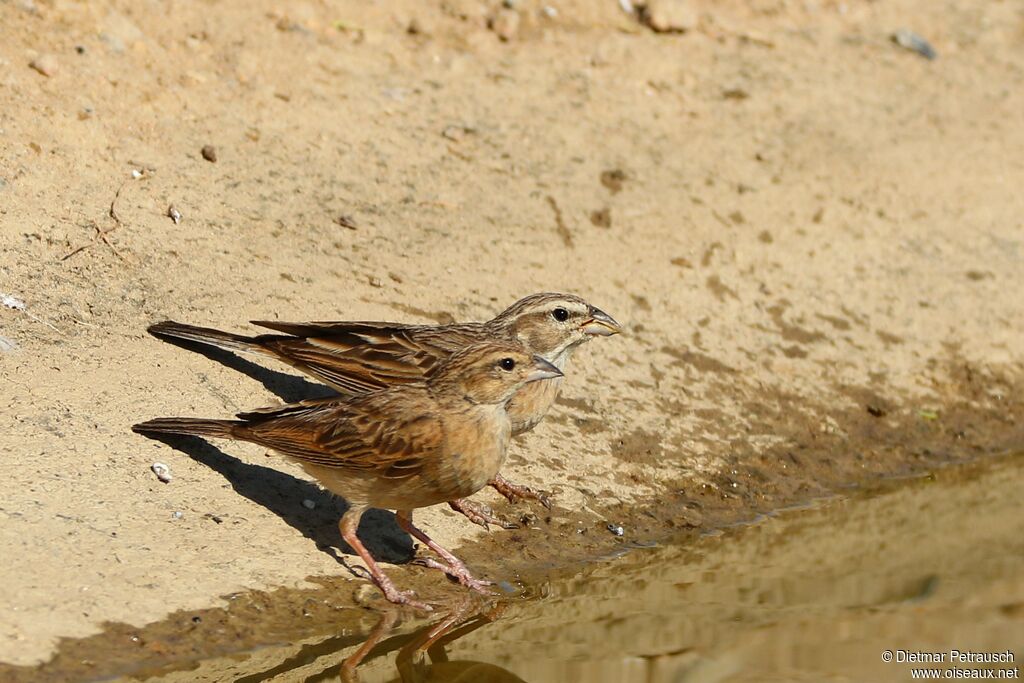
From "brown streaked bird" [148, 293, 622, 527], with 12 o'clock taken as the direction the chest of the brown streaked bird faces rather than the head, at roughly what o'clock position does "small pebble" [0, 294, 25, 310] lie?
The small pebble is roughly at 6 o'clock from the brown streaked bird.

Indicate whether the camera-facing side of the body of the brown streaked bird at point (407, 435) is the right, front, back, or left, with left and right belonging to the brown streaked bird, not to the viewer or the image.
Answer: right

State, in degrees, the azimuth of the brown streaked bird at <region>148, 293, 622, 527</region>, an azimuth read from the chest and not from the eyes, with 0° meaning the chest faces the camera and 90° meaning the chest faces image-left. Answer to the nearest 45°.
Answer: approximately 270°

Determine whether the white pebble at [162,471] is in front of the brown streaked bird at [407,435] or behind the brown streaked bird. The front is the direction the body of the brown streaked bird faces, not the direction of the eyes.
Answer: behind

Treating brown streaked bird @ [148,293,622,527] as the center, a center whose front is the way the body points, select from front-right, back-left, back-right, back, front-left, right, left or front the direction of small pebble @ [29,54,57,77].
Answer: back-left

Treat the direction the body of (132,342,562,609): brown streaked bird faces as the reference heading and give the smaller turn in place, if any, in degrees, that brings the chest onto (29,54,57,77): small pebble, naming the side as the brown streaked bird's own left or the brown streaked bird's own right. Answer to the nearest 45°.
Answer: approximately 135° to the brown streaked bird's own left

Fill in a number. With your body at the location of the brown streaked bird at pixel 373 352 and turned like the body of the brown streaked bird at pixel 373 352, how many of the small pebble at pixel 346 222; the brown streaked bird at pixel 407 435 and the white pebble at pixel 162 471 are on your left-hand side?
1

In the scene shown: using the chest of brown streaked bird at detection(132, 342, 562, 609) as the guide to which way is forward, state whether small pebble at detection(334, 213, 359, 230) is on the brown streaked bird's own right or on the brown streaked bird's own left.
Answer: on the brown streaked bird's own left

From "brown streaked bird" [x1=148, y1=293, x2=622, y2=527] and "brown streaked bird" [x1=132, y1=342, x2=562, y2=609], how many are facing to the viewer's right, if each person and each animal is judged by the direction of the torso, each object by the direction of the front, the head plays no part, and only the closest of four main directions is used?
2

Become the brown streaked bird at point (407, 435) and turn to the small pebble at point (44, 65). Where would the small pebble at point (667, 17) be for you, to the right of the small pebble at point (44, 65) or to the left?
right

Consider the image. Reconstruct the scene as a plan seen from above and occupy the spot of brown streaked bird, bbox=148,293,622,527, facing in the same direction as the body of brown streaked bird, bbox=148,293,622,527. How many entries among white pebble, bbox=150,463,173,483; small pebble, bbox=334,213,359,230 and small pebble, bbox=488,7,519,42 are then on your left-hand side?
2

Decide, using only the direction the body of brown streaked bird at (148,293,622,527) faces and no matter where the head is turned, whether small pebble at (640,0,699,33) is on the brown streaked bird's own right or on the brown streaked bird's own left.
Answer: on the brown streaked bird's own left

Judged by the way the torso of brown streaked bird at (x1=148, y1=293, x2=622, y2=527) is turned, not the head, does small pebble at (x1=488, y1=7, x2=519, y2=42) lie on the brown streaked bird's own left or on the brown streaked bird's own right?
on the brown streaked bird's own left

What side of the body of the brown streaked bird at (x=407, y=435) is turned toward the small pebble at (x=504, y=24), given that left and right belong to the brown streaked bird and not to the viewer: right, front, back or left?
left
